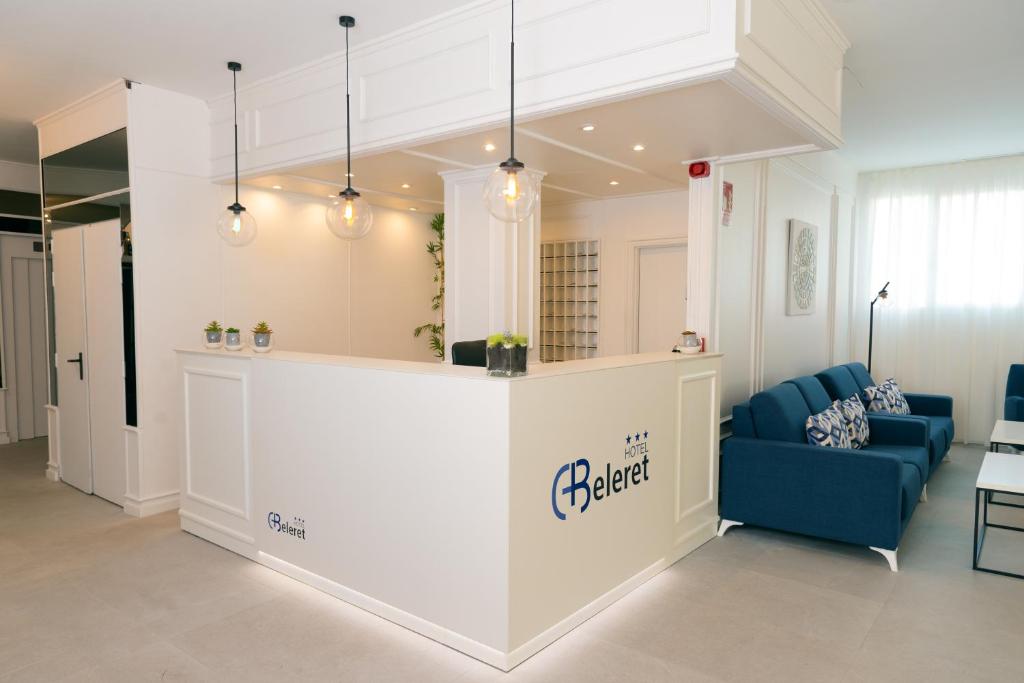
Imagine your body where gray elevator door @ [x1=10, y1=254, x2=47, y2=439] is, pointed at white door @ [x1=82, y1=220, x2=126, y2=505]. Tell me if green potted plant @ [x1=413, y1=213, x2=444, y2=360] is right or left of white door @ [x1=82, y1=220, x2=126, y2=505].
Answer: left

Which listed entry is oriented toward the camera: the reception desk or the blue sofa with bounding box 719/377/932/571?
the reception desk

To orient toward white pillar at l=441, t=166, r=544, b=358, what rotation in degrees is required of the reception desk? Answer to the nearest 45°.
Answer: approximately 180°

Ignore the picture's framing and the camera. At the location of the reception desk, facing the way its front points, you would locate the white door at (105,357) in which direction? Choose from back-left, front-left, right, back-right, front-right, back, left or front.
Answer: back-right

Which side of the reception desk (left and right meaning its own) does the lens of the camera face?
front

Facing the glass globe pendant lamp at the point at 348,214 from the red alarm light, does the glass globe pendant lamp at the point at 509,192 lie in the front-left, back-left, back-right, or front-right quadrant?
front-left

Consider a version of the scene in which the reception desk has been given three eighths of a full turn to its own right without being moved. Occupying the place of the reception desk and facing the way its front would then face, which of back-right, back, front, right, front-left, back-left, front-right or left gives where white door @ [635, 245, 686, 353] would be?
right

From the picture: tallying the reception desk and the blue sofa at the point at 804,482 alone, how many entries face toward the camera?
1

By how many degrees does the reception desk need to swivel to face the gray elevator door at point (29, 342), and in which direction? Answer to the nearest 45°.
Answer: approximately 135° to its right
